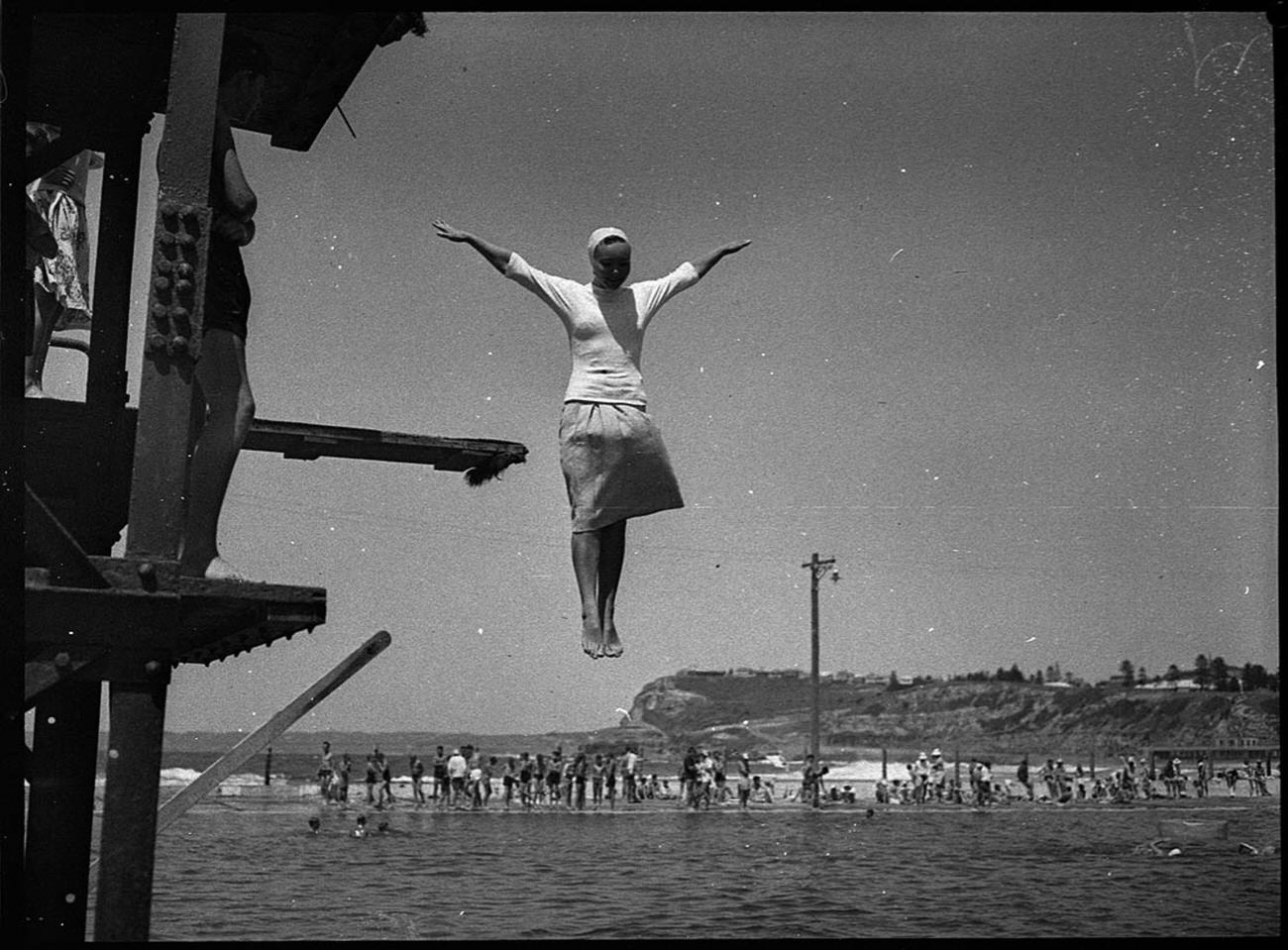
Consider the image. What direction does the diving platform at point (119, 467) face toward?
to the viewer's right

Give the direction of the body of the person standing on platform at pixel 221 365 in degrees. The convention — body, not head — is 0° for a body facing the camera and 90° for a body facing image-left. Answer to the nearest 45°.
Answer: approximately 270°

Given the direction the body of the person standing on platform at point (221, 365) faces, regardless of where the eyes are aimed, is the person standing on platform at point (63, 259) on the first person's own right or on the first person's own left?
on the first person's own left
